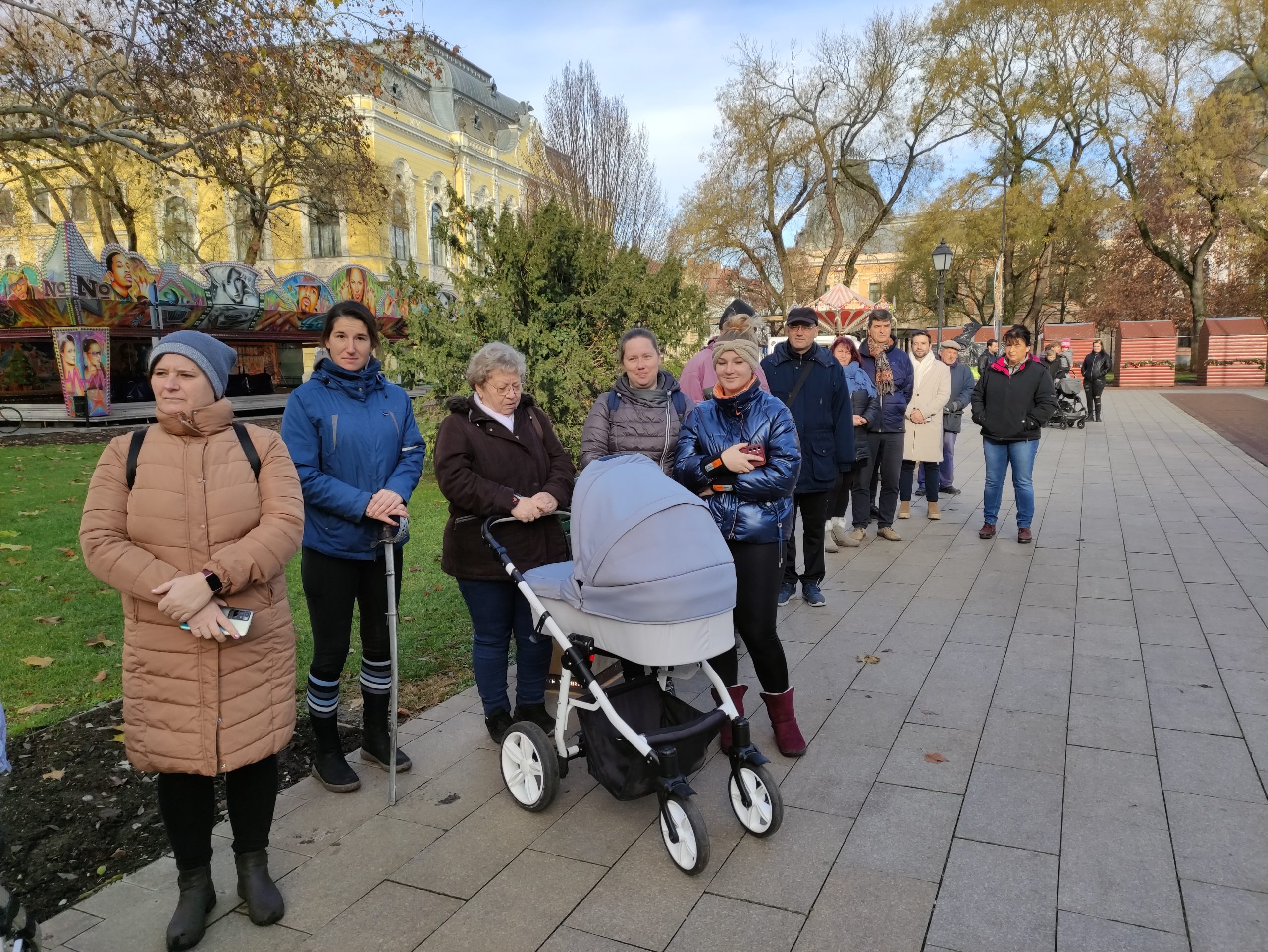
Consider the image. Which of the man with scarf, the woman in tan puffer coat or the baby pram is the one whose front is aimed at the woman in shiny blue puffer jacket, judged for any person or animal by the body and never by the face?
the man with scarf

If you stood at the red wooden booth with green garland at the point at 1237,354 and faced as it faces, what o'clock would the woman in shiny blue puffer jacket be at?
The woman in shiny blue puffer jacket is roughly at 12 o'clock from the red wooden booth with green garland.

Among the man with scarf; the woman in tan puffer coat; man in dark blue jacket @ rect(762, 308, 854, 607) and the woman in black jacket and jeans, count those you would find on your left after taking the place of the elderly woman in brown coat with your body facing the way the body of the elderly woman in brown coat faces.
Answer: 3

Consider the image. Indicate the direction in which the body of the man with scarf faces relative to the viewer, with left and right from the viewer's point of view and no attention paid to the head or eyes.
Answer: facing the viewer

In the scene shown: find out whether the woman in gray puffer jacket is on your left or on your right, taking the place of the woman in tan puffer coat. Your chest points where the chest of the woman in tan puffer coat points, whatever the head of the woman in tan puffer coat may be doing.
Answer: on your left

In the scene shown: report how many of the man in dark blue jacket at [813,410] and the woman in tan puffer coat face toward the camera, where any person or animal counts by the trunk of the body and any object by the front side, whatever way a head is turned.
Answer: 2

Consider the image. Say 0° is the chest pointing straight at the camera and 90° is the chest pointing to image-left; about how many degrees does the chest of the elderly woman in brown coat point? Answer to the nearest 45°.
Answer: approximately 315°

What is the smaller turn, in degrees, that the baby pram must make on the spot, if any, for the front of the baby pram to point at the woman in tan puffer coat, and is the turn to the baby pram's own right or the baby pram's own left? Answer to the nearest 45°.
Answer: approximately 135° to the baby pram's own right

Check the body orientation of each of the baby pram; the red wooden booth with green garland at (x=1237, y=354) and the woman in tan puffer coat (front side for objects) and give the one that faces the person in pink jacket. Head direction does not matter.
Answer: the red wooden booth with green garland

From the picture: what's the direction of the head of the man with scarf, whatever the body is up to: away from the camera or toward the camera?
toward the camera

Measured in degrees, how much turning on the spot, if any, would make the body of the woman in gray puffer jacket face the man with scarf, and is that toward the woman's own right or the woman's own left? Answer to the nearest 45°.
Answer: approximately 135° to the woman's own left

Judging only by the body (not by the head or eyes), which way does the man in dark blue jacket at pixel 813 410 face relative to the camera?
toward the camera

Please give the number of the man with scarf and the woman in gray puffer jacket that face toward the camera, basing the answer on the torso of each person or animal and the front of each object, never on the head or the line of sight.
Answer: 2

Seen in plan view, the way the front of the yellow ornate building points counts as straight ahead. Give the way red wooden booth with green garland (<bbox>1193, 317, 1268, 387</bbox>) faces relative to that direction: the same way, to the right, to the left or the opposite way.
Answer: to the right

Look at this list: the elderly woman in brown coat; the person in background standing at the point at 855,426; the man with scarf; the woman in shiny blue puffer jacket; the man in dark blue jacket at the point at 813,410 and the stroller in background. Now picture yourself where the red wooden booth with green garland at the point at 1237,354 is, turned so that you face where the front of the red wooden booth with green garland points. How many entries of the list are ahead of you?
6
